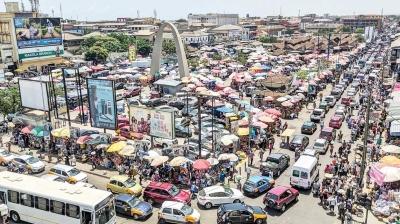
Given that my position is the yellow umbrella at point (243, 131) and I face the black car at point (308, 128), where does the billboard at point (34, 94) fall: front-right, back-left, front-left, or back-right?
back-left

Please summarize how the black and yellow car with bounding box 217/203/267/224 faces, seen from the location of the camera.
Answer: facing to the right of the viewer

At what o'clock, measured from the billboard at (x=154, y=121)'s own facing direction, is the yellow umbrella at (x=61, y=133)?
The yellow umbrella is roughly at 2 o'clock from the billboard.

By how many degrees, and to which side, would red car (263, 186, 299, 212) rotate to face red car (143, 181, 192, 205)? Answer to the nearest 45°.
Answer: approximately 135° to its left

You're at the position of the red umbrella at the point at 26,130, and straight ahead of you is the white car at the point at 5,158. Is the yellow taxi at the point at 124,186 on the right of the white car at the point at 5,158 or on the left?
left
